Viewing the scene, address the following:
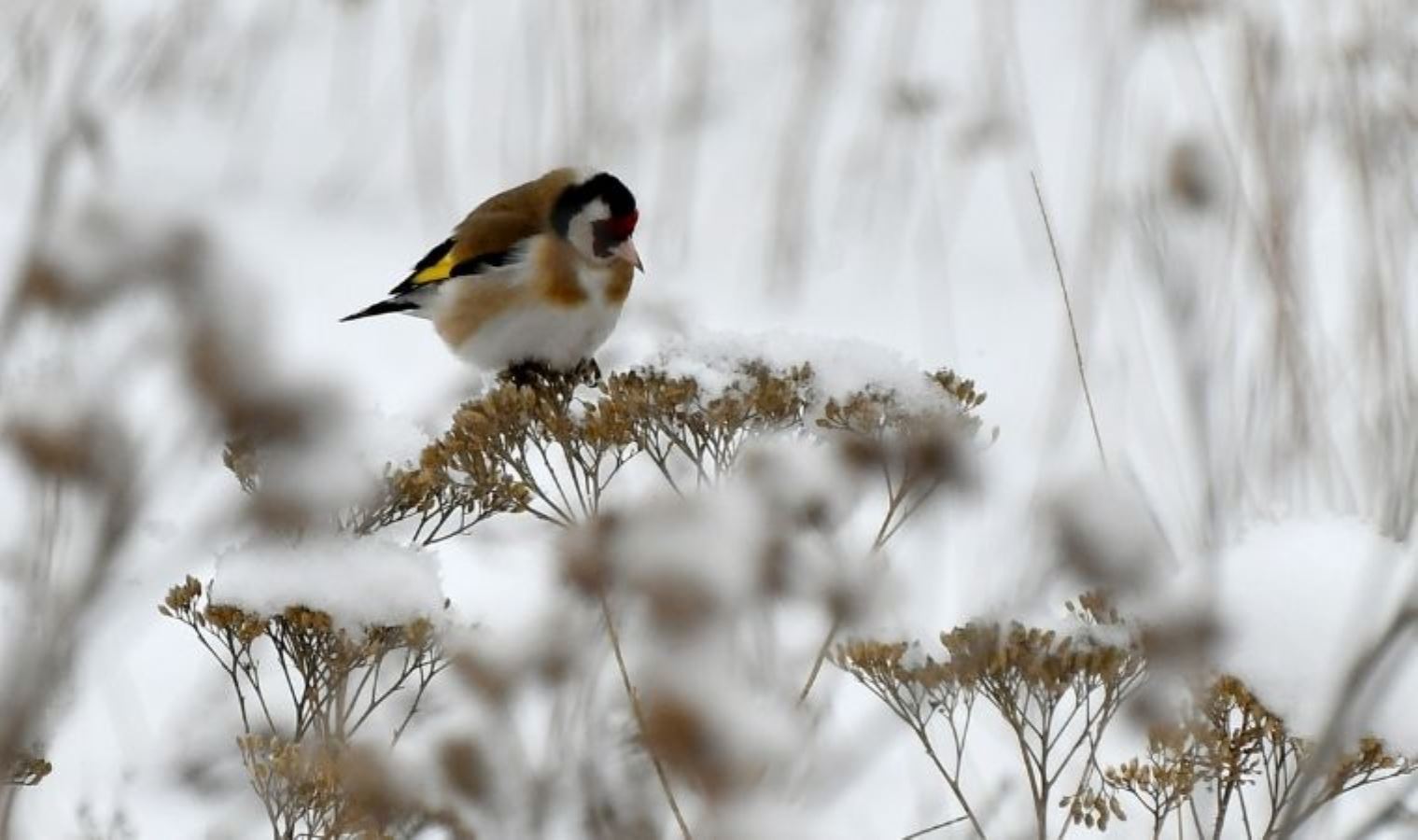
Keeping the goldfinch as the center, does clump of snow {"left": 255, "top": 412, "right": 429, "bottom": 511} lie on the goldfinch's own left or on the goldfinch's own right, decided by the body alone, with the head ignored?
on the goldfinch's own right

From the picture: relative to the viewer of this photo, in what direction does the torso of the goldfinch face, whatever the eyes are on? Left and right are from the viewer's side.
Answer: facing the viewer and to the right of the viewer
